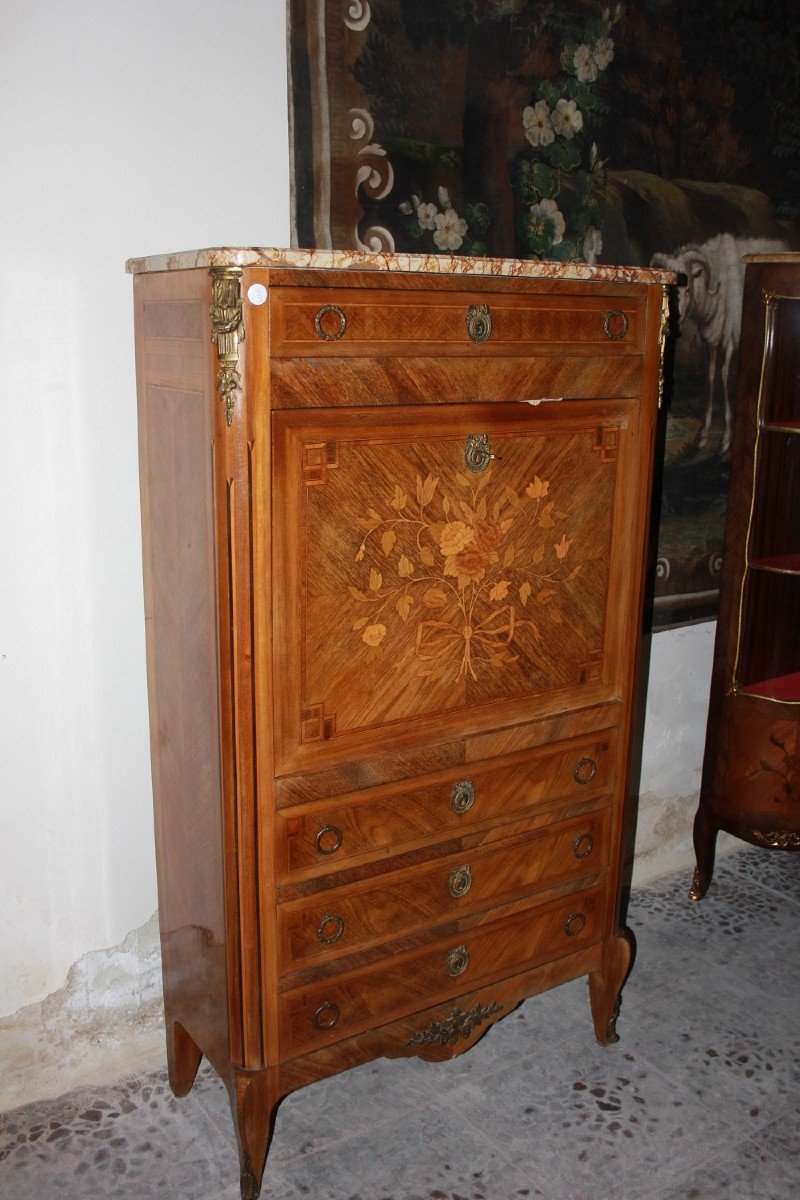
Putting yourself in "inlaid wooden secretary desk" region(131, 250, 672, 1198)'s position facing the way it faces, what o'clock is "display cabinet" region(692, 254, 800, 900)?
"display cabinet" region(692, 254, 800, 900) is roughly at 9 o'clock from "inlaid wooden secretary desk" region(131, 250, 672, 1198).

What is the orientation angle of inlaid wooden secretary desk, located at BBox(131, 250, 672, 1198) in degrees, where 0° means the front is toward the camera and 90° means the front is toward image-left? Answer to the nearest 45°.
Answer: approximately 315°
